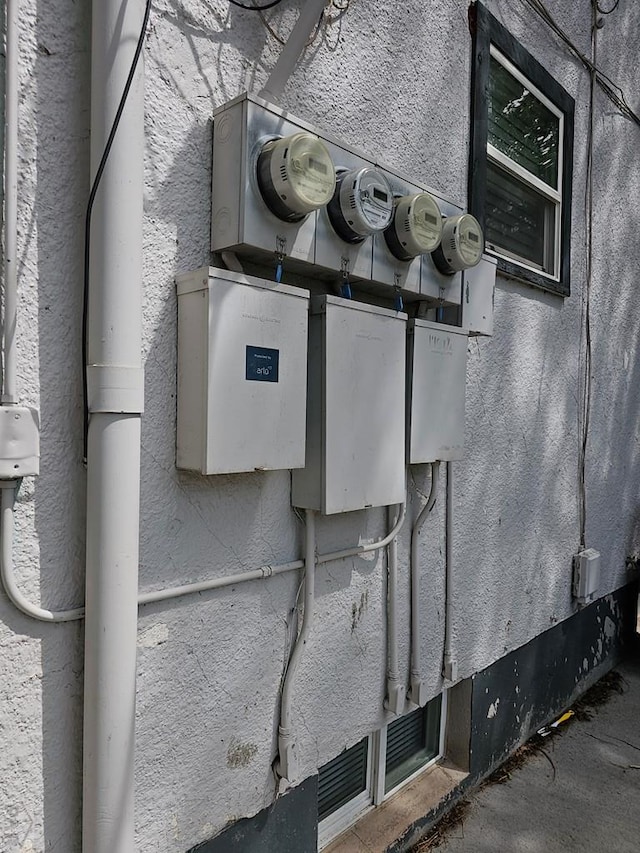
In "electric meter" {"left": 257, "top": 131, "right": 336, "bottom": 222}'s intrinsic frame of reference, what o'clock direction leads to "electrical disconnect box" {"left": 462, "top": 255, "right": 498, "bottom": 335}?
The electrical disconnect box is roughly at 9 o'clock from the electric meter.

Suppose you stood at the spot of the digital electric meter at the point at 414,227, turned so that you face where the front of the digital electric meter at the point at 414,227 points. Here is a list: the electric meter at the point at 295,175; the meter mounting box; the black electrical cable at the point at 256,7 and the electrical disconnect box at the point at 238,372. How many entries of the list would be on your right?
4

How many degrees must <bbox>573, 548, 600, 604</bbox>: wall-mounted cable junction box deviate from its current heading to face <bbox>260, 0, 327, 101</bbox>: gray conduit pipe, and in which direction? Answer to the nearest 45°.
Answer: approximately 45° to its right

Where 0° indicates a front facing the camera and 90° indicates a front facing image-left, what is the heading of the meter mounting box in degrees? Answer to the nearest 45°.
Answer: approximately 315°

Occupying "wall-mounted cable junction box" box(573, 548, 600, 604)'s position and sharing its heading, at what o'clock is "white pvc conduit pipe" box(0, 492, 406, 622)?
The white pvc conduit pipe is roughly at 2 o'clock from the wall-mounted cable junction box.

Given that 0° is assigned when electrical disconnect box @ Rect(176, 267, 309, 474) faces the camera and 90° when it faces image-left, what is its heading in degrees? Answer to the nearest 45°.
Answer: approximately 315°

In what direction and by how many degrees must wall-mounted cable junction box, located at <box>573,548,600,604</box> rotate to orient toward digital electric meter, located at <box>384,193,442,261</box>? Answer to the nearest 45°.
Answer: approximately 45° to its right
